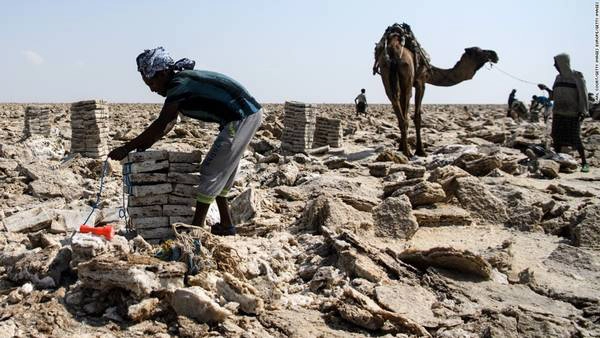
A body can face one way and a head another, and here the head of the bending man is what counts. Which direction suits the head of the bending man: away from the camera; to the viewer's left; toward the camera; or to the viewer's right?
to the viewer's left

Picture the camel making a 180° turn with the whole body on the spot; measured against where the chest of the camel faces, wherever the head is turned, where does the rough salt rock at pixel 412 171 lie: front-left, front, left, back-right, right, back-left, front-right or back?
front-left

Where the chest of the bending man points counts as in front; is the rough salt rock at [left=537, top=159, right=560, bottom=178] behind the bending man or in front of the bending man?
behind

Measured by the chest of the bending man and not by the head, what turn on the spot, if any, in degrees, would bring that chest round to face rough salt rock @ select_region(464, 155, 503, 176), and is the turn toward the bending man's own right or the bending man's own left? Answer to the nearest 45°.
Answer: approximately 135° to the bending man's own right

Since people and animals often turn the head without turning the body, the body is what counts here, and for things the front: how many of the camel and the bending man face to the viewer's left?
1

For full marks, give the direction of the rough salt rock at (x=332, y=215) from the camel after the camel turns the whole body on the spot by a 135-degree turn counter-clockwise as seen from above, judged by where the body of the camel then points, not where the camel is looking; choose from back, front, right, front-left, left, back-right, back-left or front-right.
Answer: left

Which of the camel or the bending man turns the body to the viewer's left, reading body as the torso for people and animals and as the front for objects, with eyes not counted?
the bending man

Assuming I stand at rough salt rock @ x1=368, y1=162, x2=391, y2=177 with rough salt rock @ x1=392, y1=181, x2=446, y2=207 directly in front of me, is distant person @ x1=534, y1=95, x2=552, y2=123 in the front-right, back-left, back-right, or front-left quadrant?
back-left

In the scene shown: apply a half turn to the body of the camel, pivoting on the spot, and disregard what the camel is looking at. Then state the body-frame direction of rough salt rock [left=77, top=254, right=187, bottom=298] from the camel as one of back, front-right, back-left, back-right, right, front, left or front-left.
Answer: front-left

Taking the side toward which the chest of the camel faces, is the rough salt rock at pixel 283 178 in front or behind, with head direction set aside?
behind

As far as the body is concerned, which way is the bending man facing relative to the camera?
to the viewer's left

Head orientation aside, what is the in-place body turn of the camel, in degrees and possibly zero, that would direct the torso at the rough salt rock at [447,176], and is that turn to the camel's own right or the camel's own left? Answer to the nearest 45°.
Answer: approximately 135° to the camel's own right

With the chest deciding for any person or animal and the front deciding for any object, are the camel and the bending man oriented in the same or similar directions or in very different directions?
very different directions

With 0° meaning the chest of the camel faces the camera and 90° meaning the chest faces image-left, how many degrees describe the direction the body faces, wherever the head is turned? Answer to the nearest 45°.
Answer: approximately 225°
